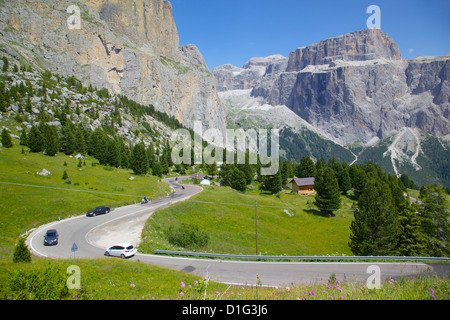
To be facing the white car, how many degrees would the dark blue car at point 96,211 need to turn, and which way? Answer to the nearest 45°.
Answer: approximately 45° to its left

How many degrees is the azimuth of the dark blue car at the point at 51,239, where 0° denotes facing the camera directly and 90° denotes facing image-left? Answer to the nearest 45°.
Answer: approximately 0°

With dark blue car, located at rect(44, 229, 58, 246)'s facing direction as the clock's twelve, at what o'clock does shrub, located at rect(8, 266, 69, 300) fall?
The shrub is roughly at 12 o'clock from the dark blue car.

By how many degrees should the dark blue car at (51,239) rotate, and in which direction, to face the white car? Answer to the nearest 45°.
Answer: approximately 45° to its left

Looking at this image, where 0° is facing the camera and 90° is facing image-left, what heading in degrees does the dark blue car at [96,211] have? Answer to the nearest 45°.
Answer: approximately 45°

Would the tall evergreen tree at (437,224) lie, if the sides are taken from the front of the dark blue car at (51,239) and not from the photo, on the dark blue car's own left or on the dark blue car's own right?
on the dark blue car's own left

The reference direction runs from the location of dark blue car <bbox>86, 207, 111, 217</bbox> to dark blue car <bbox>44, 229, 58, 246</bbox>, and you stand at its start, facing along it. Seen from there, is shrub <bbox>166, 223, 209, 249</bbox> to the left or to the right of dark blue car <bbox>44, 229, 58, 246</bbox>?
left
